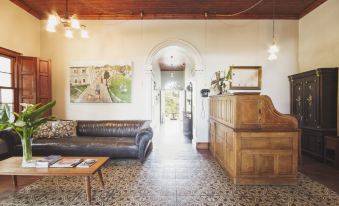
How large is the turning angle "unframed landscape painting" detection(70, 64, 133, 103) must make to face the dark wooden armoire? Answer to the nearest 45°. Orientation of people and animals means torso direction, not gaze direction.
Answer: approximately 45° to its left

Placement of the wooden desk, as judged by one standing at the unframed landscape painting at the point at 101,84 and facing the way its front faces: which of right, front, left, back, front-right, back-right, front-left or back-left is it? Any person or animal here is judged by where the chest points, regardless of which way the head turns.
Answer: front-left

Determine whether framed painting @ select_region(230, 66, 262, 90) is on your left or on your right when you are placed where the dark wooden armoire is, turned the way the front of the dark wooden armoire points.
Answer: on your right

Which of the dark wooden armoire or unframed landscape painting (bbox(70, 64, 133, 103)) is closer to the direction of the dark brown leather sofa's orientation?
the dark wooden armoire

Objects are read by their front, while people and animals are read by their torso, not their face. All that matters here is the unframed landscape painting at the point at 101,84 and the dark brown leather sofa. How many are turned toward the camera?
2

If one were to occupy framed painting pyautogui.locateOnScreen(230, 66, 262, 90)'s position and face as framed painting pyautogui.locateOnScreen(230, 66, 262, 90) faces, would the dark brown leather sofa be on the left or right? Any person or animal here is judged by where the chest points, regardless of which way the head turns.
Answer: on its right

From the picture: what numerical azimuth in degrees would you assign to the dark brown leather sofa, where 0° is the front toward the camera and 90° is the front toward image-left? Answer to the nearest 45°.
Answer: approximately 0°

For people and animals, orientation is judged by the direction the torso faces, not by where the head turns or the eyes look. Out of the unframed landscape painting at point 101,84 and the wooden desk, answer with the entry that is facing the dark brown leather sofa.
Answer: the unframed landscape painting

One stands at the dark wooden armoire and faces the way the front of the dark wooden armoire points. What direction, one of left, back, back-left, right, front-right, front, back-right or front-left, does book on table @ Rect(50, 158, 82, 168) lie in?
front

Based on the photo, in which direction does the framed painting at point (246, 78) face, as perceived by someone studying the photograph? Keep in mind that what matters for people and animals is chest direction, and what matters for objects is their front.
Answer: facing the viewer

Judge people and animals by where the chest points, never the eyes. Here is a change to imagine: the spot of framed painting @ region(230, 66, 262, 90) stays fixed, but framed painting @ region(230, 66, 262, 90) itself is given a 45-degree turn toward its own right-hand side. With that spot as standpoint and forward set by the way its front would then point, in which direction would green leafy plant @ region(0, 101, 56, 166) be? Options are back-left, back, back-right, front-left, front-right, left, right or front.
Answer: front

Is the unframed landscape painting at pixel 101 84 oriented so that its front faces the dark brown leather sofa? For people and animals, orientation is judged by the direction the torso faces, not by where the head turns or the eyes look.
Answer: yes

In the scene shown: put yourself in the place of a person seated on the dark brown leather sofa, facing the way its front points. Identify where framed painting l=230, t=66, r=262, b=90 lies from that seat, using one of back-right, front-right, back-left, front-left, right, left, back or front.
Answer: left
